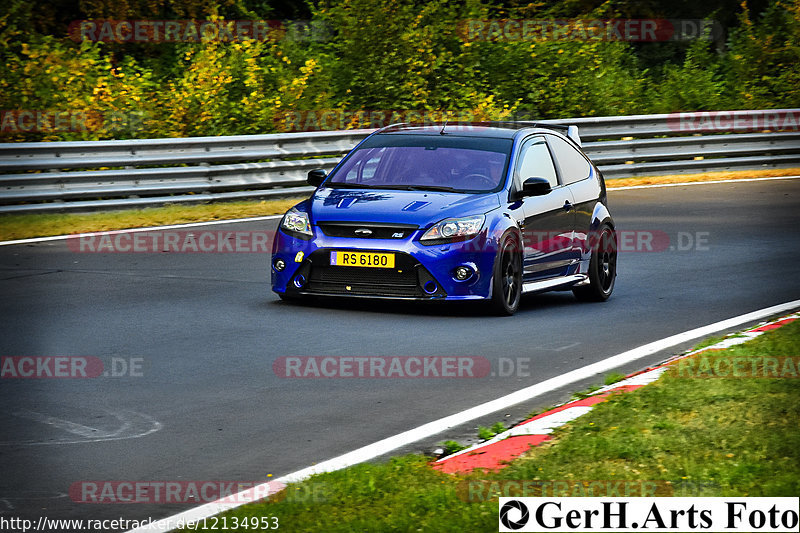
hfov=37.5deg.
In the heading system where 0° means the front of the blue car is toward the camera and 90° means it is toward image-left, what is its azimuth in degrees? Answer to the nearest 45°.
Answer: approximately 45°

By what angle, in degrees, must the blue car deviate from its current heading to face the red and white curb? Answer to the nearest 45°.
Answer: approximately 45° to its left

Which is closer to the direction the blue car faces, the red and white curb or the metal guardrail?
the red and white curb
